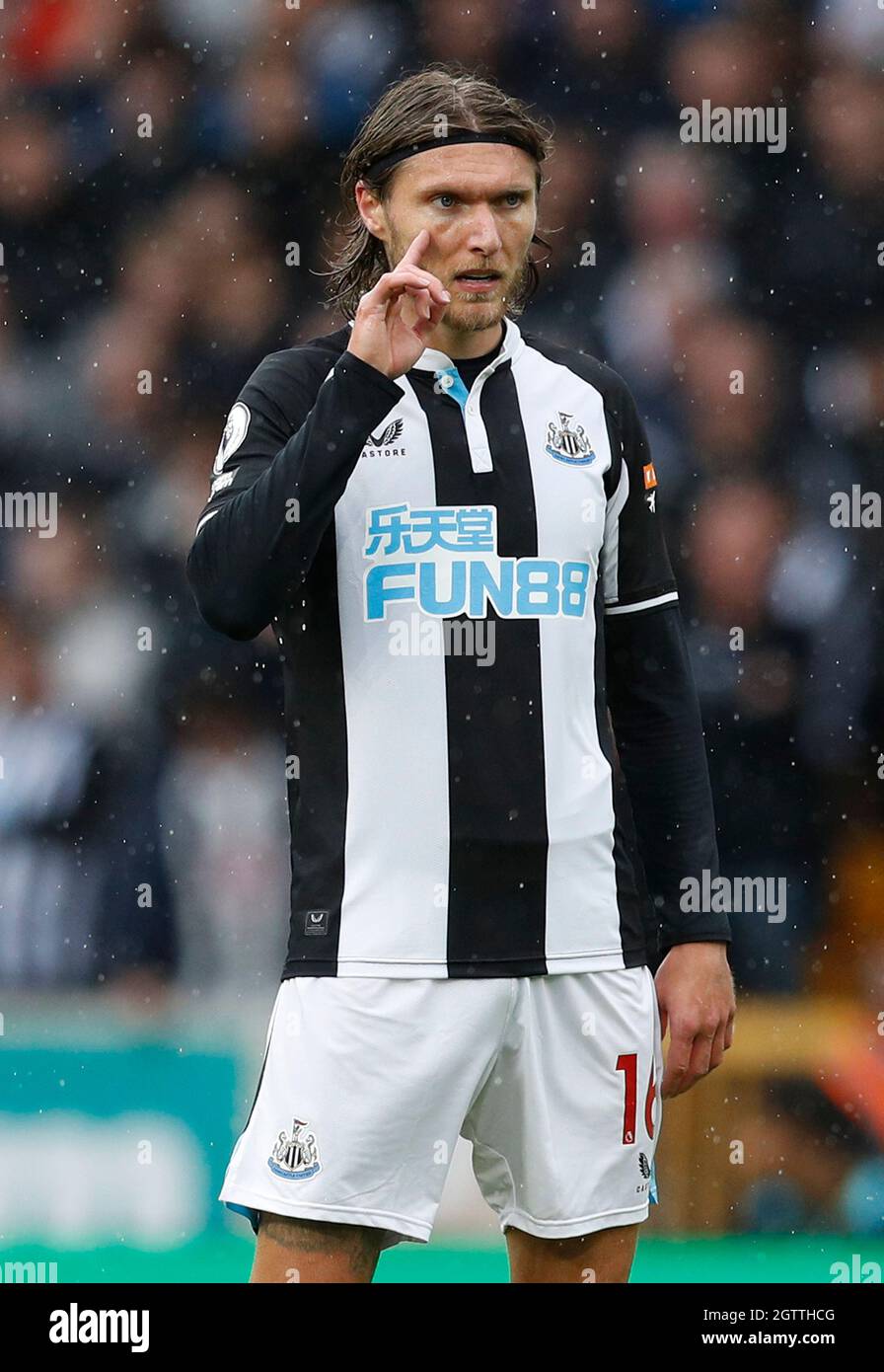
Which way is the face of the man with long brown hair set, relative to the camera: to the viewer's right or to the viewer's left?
to the viewer's right

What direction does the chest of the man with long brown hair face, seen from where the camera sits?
toward the camera
